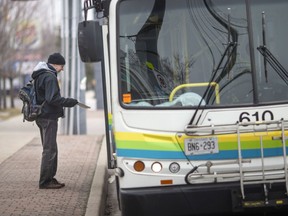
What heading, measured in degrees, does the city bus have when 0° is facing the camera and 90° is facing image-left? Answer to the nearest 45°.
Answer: approximately 0°

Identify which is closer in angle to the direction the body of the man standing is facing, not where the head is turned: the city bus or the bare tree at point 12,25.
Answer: the city bus

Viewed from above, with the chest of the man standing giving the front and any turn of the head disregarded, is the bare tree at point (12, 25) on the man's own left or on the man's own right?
on the man's own left

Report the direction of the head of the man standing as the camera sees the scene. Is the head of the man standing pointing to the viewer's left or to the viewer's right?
to the viewer's right

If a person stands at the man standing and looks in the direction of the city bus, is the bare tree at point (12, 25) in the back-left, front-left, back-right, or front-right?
back-left

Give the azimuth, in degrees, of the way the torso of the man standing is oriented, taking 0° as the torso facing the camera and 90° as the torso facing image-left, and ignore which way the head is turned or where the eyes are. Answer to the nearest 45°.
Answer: approximately 270°

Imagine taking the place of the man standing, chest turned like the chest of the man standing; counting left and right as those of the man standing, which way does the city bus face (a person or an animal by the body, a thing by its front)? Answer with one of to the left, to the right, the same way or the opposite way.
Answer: to the right

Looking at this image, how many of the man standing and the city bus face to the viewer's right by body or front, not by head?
1

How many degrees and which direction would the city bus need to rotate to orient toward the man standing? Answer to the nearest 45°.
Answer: approximately 135° to its right
